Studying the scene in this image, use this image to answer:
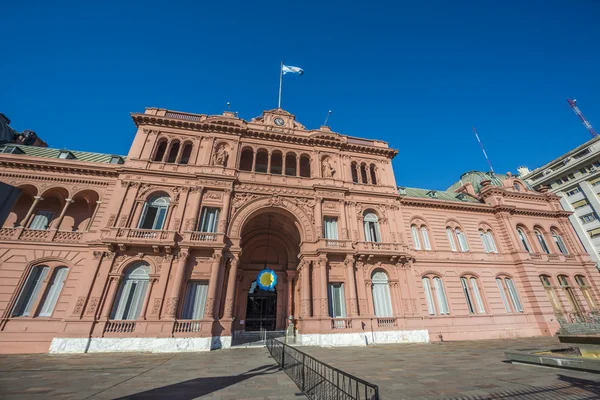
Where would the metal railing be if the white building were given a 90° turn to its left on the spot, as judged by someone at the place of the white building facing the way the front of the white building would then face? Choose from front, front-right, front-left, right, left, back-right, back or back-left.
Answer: front-right

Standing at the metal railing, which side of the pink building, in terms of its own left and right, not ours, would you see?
front

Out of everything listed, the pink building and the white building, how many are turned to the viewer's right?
0

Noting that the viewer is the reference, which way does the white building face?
facing the viewer and to the left of the viewer

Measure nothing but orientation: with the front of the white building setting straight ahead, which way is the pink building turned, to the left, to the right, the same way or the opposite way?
to the left

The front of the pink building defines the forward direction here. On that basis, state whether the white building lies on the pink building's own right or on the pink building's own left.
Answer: on the pink building's own left

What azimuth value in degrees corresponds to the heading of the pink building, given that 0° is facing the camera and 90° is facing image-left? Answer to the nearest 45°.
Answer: approximately 0°
